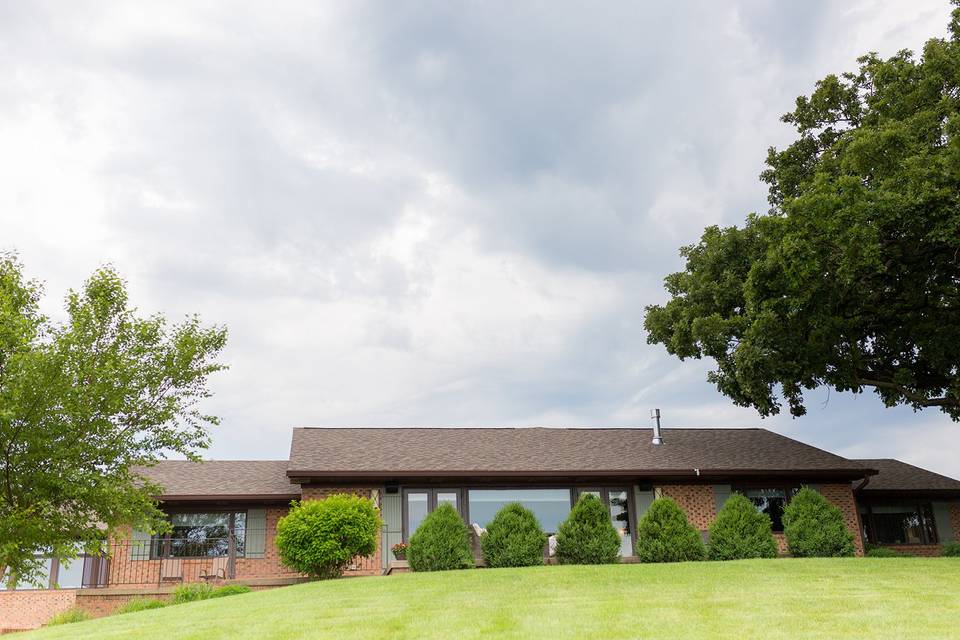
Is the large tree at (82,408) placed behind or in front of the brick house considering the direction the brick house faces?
in front

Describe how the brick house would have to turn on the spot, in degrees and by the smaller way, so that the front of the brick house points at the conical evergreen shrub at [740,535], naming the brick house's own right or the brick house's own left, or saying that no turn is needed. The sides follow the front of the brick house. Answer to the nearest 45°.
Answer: approximately 45° to the brick house's own left

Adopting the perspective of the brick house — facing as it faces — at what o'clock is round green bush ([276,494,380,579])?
The round green bush is roughly at 1 o'clock from the brick house.

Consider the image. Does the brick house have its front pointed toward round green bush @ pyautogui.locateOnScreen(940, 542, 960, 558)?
no

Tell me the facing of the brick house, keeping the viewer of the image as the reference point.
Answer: facing the viewer

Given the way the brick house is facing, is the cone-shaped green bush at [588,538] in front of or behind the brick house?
in front

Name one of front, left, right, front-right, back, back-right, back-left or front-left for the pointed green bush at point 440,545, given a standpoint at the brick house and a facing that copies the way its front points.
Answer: front

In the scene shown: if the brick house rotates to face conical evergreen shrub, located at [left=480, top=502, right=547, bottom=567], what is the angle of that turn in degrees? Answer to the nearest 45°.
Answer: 0° — it already faces it
